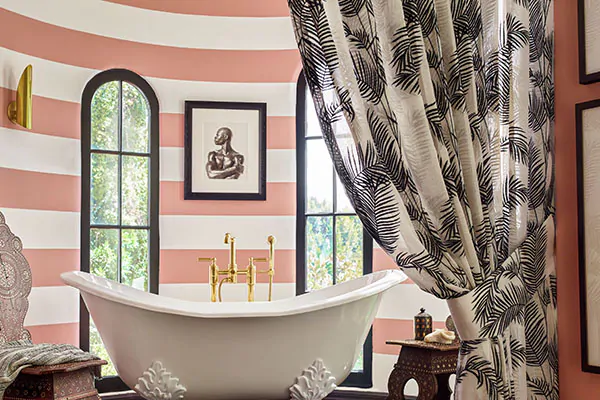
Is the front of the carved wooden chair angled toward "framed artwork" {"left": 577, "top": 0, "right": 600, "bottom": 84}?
yes

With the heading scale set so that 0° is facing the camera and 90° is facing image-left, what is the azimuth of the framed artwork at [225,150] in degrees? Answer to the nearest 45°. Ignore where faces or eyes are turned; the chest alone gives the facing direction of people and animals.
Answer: approximately 0°

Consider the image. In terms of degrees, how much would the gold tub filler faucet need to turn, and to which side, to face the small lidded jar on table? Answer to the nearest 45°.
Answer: approximately 45° to its left

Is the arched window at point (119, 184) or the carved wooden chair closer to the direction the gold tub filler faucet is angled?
the carved wooden chair

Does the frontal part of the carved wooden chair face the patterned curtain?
yes

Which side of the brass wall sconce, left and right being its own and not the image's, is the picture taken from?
right

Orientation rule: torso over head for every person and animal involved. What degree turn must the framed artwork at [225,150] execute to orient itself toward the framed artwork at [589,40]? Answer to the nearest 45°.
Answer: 0° — it already faces it

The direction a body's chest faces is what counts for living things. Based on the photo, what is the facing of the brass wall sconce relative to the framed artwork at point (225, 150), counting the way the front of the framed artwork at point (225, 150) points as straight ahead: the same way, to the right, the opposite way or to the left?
to the left

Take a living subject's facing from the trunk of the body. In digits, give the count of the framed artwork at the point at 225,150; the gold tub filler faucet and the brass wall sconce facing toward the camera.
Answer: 2

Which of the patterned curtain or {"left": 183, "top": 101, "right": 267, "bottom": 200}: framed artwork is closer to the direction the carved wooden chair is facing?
the patterned curtain
